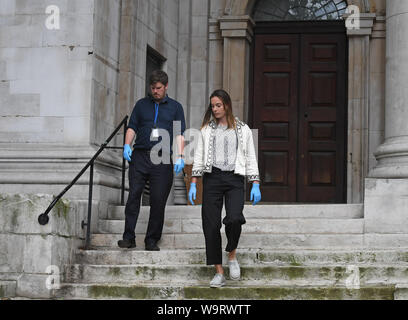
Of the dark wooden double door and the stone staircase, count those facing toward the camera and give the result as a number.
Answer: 2

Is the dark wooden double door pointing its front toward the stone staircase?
yes

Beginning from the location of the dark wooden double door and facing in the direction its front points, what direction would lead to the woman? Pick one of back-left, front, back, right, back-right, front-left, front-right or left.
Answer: front

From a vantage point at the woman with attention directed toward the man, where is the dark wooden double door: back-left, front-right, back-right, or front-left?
front-right

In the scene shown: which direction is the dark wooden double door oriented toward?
toward the camera

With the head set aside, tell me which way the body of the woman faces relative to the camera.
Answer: toward the camera

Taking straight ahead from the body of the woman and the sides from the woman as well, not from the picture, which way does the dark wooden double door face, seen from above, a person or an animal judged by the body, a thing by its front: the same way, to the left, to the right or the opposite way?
the same way

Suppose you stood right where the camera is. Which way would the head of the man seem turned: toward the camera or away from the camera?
toward the camera

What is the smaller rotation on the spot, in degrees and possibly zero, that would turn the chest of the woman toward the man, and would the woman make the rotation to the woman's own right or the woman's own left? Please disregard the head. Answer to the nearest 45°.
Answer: approximately 135° to the woman's own right

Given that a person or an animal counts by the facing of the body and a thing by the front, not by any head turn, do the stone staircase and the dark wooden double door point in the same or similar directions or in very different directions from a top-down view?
same or similar directions
